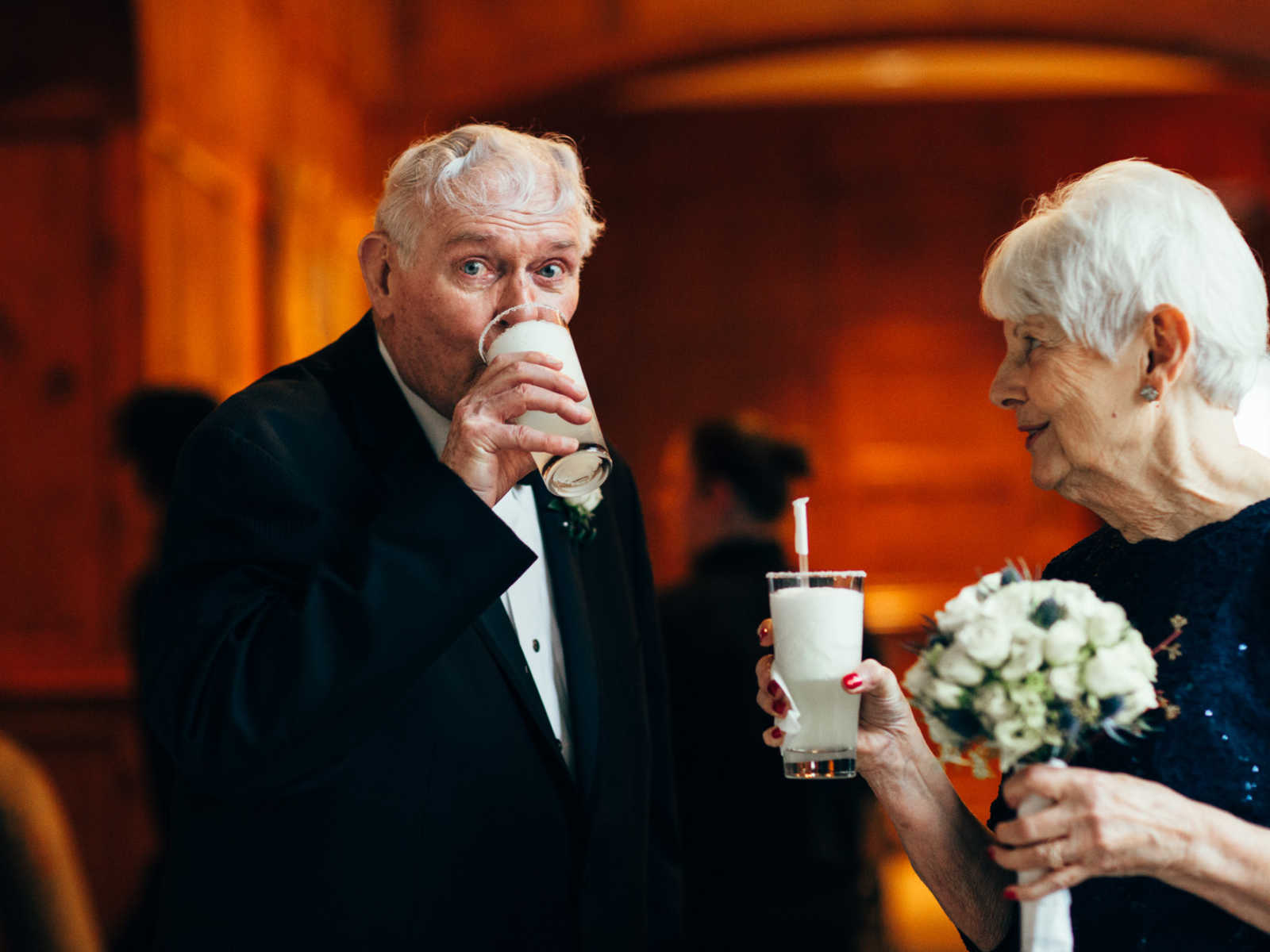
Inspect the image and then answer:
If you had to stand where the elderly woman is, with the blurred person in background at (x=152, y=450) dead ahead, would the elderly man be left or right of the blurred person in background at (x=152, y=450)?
left

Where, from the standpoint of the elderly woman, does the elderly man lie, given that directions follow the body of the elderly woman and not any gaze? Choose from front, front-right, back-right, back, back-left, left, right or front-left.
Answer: front

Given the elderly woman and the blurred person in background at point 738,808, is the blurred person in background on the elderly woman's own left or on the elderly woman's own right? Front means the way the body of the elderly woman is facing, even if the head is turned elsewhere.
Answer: on the elderly woman's own right

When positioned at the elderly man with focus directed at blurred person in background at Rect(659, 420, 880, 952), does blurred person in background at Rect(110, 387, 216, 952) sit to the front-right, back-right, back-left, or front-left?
front-left

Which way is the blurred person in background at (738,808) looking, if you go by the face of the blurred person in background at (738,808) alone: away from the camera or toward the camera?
away from the camera

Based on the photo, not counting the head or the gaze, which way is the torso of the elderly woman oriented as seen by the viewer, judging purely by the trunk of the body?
to the viewer's left

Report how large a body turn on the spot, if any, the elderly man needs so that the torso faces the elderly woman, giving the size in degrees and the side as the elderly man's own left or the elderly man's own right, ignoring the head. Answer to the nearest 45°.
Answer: approximately 45° to the elderly man's own left

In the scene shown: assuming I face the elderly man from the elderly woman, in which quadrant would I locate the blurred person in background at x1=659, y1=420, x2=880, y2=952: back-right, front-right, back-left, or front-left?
front-right

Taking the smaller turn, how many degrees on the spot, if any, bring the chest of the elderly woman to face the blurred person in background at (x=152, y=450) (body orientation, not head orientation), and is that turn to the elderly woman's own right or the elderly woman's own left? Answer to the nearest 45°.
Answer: approximately 45° to the elderly woman's own right

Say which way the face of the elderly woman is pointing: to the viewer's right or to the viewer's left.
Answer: to the viewer's left

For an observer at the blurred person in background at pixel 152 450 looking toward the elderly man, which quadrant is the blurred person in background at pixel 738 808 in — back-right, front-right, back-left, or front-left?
front-left

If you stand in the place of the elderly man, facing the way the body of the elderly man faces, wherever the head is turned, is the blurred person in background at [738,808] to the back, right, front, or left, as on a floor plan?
left

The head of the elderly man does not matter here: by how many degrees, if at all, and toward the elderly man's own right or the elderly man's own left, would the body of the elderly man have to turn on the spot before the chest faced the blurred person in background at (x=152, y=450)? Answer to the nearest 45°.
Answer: approximately 135° to the elderly man's own left

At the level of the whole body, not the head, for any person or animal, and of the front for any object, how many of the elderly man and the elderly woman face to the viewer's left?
1
